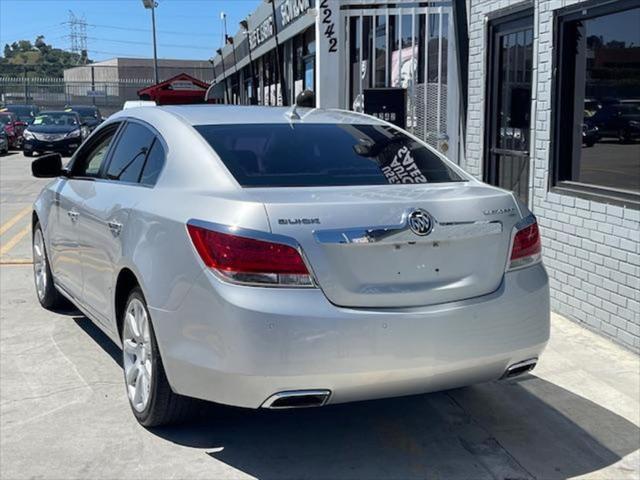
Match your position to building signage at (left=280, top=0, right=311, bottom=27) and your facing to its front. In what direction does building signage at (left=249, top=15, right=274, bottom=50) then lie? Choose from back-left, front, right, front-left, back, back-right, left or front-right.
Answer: back-right

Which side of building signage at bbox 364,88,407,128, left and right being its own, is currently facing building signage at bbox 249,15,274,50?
back

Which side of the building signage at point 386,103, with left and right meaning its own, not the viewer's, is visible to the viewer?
front

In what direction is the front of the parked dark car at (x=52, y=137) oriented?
toward the camera

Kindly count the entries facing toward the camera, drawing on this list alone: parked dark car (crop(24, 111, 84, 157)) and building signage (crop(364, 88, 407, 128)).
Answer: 2

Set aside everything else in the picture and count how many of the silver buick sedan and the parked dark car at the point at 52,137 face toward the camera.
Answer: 1
